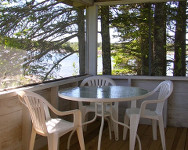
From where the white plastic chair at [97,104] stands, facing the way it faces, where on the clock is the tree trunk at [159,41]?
The tree trunk is roughly at 8 o'clock from the white plastic chair.

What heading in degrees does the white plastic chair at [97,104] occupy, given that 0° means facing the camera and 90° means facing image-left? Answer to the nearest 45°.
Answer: approximately 0°

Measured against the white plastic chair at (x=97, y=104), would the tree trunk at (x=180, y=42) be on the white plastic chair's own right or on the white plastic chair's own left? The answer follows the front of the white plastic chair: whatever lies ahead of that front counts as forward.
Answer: on the white plastic chair's own left
